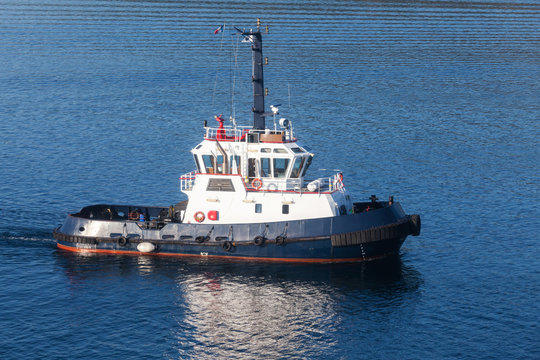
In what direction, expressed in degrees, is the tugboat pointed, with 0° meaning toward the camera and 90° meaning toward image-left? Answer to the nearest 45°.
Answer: approximately 270°
